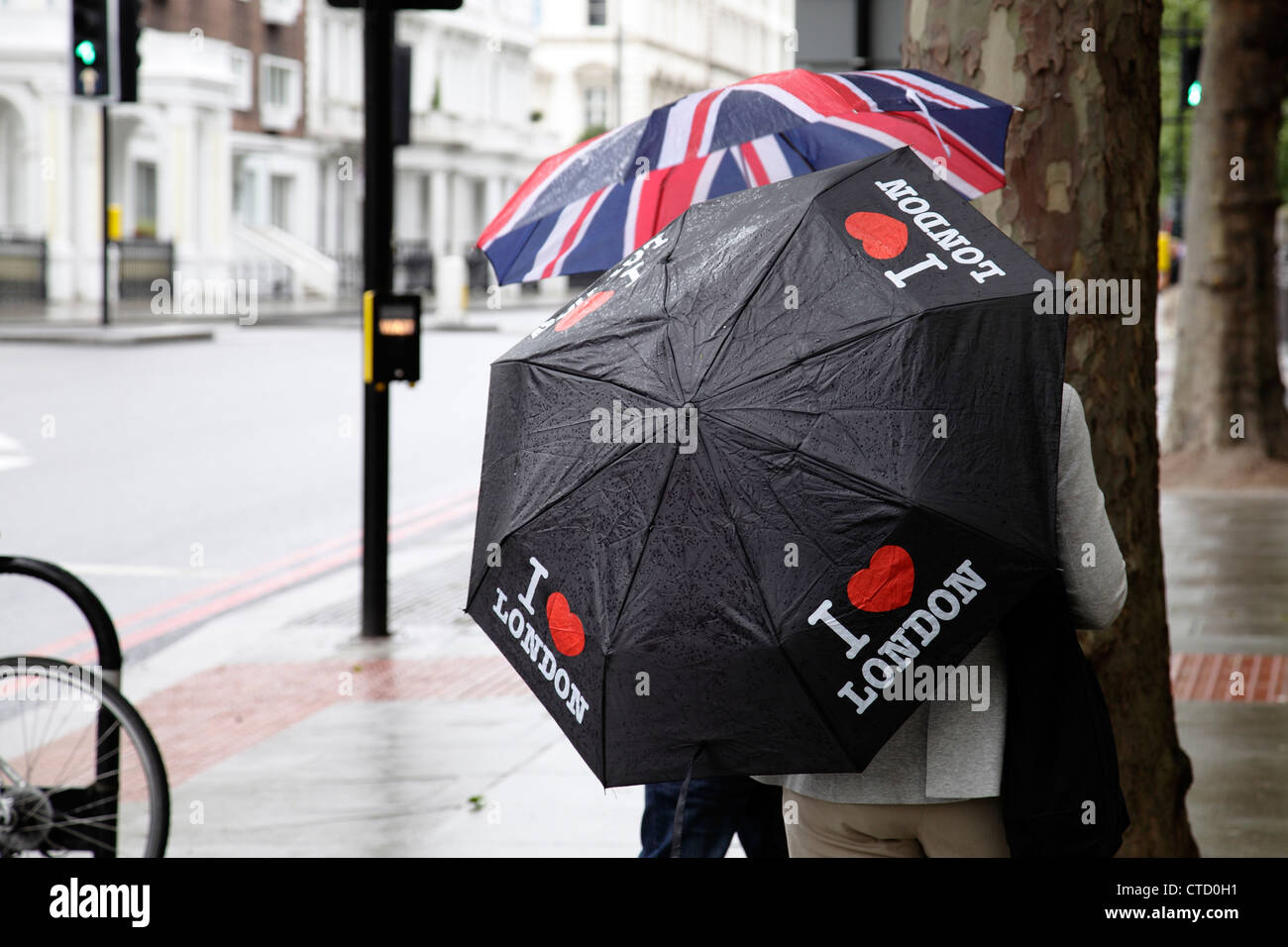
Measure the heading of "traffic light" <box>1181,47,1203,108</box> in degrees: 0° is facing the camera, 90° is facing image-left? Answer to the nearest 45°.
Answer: approximately 315°

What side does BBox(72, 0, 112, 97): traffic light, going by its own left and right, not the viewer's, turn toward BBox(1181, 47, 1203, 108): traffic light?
left

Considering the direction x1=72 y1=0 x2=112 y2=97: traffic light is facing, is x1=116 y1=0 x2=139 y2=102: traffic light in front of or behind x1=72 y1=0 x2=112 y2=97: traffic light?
behind

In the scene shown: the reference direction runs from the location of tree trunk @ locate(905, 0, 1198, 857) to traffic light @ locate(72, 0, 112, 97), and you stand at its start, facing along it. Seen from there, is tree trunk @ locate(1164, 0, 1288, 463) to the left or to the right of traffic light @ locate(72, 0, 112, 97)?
right

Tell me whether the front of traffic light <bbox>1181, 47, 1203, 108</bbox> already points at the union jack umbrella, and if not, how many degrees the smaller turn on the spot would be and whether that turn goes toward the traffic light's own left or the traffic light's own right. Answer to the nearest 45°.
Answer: approximately 45° to the traffic light's own right

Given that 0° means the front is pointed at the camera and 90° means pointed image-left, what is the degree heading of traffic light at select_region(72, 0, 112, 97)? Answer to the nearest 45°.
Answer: approximately 0°

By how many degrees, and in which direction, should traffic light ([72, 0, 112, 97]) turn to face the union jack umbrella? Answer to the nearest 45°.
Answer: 0° — it already faces it

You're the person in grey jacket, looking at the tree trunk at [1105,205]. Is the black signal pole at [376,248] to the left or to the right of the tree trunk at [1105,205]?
left
